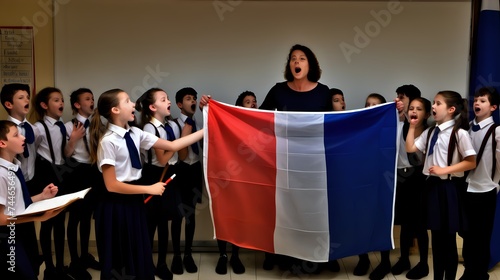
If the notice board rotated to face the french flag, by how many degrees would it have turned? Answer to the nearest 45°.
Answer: approximately 45° to its left

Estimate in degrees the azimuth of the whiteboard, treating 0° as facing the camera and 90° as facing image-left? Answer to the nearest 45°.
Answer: approximately 0°

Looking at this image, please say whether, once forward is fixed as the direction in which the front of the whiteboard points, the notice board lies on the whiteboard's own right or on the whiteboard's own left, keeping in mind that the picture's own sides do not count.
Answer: on the whiteboard's own right

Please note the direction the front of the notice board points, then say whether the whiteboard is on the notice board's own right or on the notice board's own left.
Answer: on the notice board's own left

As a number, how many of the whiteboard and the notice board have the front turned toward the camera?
2
